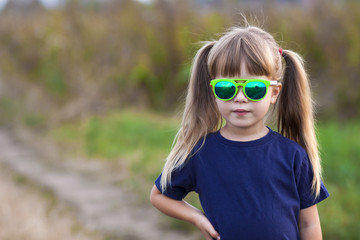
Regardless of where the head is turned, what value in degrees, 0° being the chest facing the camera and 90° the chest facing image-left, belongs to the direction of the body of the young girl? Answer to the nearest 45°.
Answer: approximately 0°
